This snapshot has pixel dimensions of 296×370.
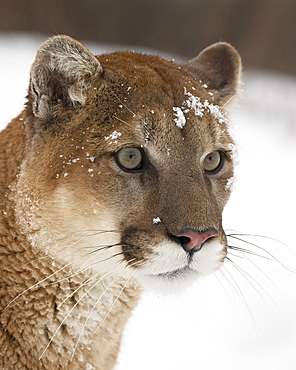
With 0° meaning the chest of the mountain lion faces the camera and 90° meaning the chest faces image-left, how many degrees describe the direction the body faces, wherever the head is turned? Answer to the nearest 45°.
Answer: approximately 315°
